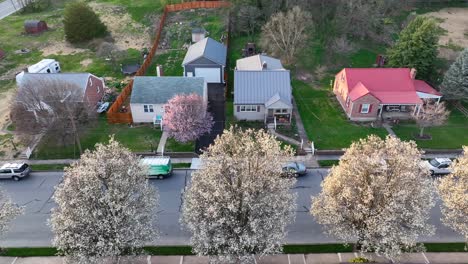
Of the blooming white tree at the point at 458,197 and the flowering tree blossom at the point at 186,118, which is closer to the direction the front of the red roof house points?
the blooming white tree

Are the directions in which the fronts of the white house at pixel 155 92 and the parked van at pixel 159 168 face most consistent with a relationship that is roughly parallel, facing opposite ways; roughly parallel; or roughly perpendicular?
roughly perpendicular

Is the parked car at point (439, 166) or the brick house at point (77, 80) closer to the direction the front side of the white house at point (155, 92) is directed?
the parked car

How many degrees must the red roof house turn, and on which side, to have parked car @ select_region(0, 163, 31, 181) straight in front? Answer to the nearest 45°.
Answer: approximately 45° to its right

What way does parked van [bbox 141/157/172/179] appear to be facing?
to the viewer's left

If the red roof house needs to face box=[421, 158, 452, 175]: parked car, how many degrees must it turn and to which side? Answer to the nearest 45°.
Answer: approximately 45° to its left

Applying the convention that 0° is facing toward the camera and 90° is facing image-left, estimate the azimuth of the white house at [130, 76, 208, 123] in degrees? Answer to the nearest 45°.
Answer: approximately 0°

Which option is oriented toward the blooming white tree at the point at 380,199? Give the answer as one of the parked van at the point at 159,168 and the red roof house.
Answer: the red roof house

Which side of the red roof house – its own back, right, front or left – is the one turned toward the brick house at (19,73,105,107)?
right

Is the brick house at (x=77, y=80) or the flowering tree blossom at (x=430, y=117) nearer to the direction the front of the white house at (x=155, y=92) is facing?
the flowering tree blossom

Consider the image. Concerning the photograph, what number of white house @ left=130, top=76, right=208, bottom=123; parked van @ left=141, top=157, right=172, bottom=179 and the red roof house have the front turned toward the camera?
2
